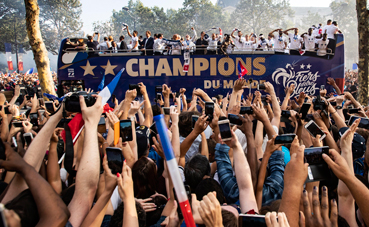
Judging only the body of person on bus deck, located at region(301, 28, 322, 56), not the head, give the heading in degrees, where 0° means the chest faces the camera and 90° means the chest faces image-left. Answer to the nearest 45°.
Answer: approximately 0°

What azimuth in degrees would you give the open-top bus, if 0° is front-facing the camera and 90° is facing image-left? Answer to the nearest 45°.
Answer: approximately 90°

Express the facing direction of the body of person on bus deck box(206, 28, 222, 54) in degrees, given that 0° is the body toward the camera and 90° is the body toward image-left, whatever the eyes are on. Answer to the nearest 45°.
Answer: approximately 0°

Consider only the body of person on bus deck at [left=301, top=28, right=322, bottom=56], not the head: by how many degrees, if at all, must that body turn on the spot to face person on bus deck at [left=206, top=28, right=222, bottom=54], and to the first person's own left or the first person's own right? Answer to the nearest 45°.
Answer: approximately 90° to the first person's own right

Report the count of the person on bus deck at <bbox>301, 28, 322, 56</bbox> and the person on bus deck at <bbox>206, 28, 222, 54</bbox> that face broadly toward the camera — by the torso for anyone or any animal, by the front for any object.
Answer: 2

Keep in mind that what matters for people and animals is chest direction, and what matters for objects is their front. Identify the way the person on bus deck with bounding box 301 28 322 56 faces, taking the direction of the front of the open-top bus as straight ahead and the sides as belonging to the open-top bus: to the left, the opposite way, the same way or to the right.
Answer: to the left
